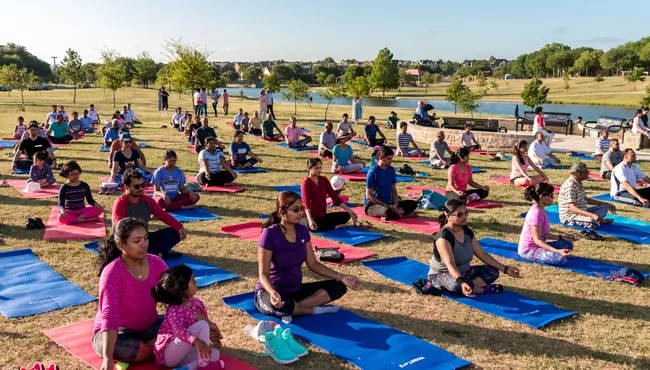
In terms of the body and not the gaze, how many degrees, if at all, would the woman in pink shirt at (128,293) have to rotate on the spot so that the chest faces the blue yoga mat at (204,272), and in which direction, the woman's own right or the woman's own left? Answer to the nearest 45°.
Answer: approximately 135° to the woman's own left

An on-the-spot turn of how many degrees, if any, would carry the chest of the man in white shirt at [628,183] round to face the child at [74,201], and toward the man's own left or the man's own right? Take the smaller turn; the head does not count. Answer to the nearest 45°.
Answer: approximately 90° to the man's own right

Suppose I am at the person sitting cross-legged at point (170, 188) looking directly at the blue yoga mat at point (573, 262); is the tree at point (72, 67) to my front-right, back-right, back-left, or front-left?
back-left

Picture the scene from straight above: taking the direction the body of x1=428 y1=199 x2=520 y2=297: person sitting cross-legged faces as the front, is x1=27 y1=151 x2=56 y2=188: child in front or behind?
behind

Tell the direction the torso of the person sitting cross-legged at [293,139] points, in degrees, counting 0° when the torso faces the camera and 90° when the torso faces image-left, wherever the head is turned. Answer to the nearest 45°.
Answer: approximately 315°
